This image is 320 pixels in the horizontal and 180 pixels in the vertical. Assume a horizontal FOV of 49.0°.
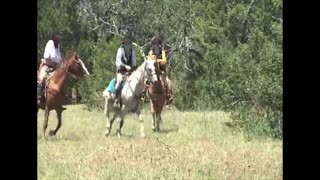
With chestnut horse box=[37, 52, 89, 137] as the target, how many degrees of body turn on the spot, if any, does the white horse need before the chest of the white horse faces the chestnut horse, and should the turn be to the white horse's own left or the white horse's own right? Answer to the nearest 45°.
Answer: approximately 135° to the white horse's own right

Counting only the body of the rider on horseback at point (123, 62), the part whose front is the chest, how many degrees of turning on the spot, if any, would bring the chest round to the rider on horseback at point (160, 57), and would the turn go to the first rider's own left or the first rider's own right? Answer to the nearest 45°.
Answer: approximately 45° to the first rider's own left

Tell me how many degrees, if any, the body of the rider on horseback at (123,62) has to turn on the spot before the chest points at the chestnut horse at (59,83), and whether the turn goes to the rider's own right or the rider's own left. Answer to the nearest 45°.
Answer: approximately 135° to the rider's own right
